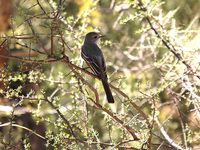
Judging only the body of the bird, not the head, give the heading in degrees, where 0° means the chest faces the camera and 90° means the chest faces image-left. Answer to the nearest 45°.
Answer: approximately 135°
